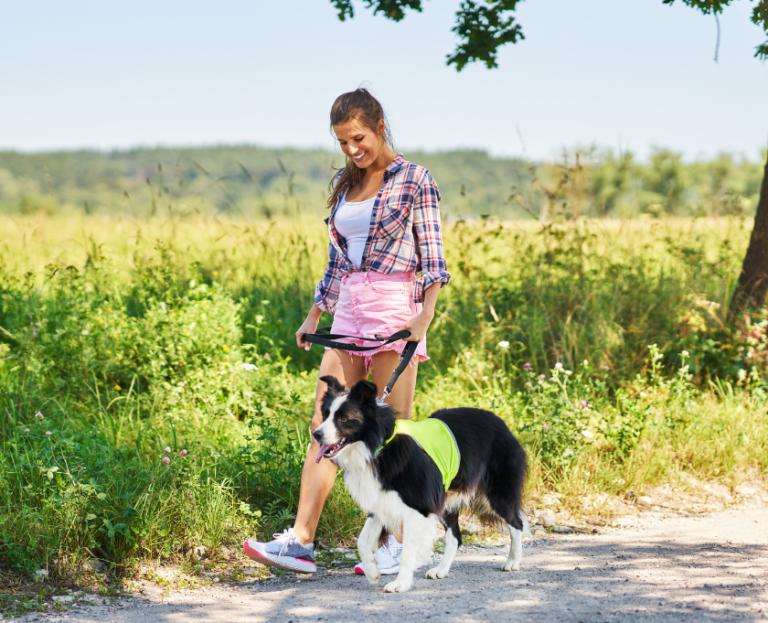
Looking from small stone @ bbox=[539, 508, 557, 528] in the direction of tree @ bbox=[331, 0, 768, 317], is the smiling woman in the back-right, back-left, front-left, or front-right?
back-left

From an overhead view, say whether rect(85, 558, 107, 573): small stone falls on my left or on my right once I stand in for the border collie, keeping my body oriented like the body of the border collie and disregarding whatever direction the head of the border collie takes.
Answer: on my right

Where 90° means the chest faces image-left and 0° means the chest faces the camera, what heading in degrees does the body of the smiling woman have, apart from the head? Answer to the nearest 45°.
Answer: approximately 45°

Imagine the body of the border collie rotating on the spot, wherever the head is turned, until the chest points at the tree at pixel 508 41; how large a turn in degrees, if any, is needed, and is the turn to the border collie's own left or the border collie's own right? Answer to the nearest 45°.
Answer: approximately 135° to the border collie's own right

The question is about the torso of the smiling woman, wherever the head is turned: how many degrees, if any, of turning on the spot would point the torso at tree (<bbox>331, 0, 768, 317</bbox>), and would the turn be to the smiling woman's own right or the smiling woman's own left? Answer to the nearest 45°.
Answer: approximately 135° to the smiling woman's own right

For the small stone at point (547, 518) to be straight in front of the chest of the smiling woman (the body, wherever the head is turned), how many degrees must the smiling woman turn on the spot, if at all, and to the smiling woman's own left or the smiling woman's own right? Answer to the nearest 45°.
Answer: approximately 180°
